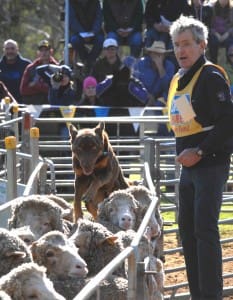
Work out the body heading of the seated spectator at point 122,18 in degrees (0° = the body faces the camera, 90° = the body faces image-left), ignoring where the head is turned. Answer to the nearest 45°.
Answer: approximately 0°

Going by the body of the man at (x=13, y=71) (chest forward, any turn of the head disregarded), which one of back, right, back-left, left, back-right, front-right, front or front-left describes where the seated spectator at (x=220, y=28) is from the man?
left

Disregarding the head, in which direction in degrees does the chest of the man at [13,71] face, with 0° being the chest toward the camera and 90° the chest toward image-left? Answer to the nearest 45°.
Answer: approximately 0°

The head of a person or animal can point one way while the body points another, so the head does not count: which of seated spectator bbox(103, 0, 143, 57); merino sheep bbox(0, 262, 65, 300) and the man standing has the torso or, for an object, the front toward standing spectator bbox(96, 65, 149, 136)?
seated spectator bbox(103, 0, 143, 57)

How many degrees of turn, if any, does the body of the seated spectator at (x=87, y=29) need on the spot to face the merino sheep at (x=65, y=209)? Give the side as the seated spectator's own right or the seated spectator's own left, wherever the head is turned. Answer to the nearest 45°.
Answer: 0° — they already face it

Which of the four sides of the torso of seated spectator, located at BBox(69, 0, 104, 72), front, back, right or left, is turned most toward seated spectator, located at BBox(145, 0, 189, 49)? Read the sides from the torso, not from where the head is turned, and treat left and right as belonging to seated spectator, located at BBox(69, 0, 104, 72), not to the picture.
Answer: left

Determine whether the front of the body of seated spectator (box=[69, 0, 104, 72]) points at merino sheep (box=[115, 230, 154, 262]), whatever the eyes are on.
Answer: yes
